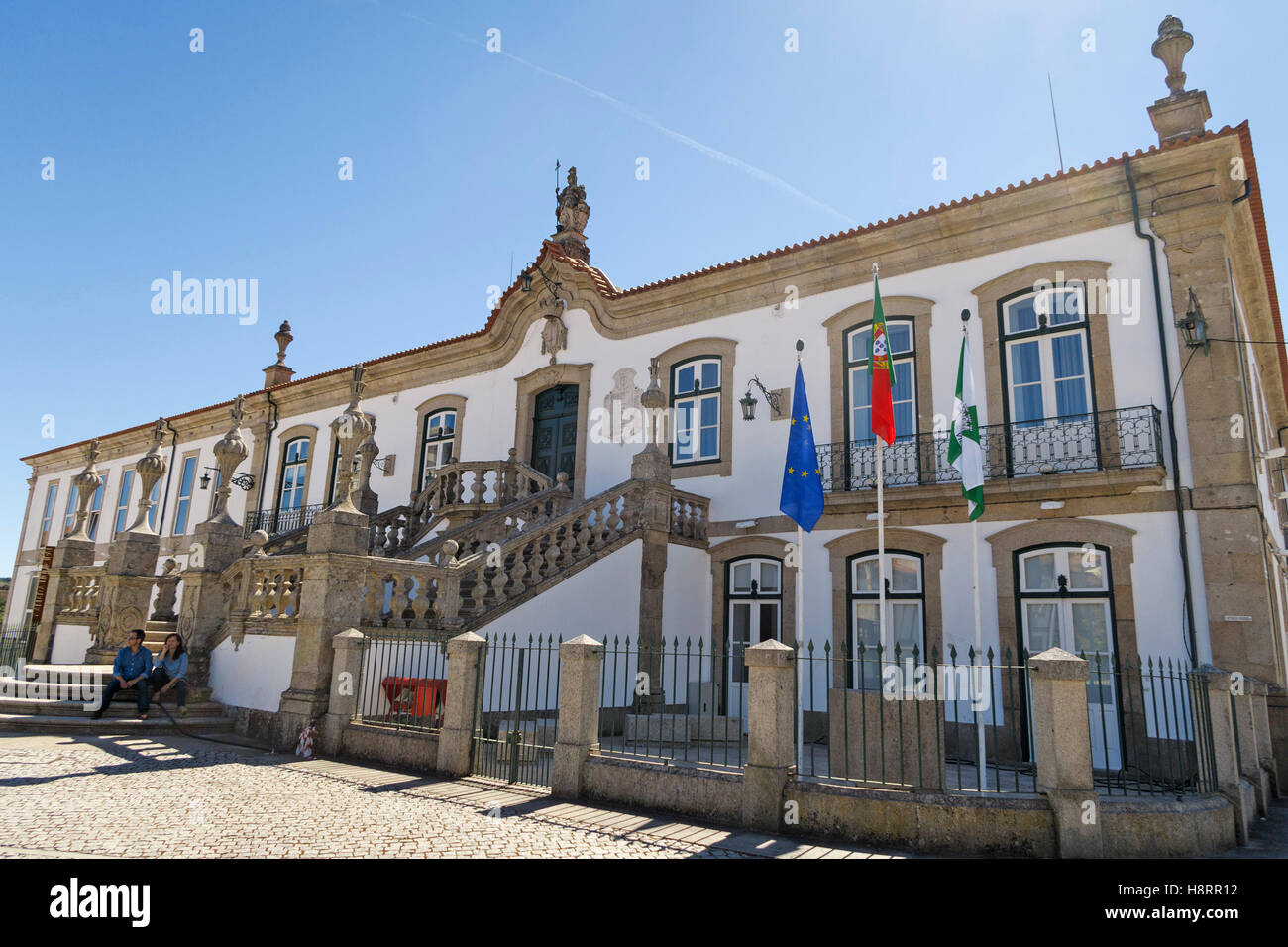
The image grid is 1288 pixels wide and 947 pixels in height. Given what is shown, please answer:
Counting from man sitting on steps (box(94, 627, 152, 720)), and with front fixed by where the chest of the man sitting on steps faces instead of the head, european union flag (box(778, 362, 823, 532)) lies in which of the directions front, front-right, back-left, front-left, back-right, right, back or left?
front-left

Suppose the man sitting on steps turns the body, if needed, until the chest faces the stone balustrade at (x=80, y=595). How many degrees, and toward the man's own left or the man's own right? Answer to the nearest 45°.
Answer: approximately 180°

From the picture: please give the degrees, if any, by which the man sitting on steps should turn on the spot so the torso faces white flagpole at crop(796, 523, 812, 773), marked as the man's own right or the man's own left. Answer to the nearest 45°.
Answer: approximately 45° to the man's own left

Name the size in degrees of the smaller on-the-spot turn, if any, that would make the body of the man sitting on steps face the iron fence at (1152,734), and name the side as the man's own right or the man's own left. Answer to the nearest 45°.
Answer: approximately 45° to the man's own left

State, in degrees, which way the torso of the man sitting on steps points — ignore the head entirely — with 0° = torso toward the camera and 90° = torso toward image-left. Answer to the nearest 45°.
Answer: approximately 0°

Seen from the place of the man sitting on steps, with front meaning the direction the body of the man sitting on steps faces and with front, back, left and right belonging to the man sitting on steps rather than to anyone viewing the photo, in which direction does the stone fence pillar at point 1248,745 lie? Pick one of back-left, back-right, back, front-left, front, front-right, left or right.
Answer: front-left
